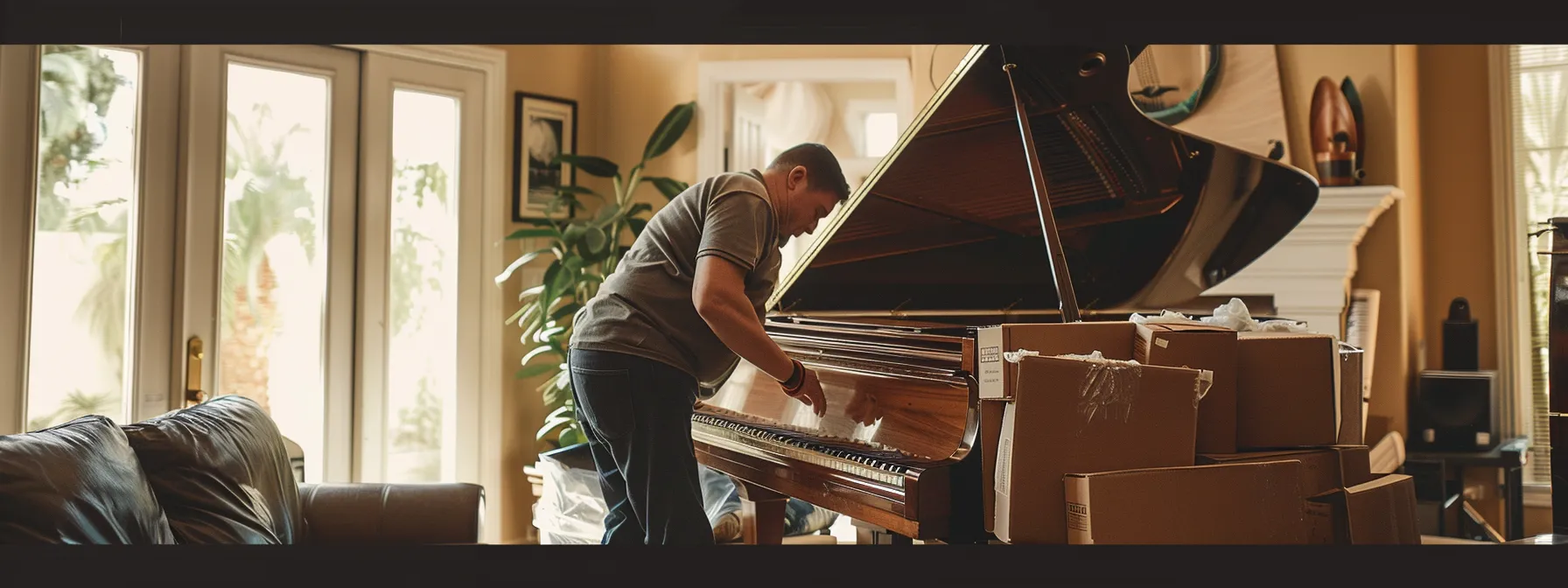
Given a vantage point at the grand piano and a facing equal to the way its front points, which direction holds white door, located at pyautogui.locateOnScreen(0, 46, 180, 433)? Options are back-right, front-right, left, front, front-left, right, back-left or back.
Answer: front-right

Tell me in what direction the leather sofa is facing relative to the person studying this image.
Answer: facing the viewer and to the right of the viewer

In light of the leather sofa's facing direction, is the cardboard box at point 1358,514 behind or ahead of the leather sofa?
ahead

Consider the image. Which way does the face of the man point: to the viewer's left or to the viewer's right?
to the viewer's right

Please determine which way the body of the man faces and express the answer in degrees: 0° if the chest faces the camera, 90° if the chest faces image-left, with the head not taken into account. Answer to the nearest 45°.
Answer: approximately 270°

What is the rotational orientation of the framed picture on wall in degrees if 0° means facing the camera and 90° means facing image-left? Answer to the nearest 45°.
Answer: approximately 315°

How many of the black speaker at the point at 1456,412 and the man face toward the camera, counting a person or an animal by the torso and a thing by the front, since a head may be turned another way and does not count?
1

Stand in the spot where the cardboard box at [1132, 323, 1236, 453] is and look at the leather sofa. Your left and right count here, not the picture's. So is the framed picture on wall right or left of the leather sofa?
right

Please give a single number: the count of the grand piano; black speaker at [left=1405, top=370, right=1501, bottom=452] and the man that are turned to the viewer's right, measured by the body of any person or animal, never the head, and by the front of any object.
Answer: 1

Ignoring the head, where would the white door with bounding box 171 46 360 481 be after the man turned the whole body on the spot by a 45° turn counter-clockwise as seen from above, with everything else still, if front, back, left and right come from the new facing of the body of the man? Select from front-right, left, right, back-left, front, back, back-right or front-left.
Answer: left

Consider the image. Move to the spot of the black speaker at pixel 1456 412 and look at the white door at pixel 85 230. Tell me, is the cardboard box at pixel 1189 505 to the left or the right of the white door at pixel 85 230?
left

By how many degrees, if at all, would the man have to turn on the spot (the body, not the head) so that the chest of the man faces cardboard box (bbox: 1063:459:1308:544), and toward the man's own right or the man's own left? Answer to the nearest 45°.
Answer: approximately 45° to the man's own right

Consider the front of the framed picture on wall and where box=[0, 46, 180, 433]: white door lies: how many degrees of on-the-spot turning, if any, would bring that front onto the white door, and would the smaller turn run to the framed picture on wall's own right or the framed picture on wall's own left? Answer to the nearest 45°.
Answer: approximately 90° to the framed picture on wall's own right

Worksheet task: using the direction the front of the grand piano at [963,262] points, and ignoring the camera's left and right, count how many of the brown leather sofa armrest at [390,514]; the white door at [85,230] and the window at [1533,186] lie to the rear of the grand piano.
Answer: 1

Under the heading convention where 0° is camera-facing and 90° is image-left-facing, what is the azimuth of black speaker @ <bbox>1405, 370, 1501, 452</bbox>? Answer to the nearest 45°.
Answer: approximately 0°
